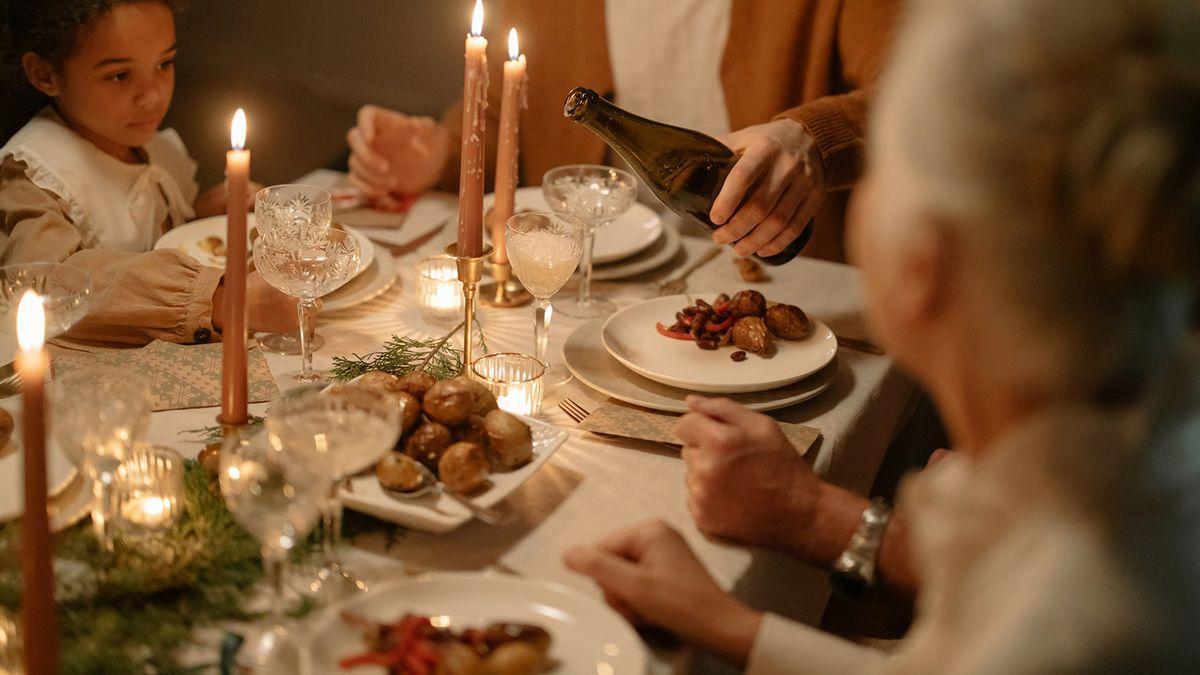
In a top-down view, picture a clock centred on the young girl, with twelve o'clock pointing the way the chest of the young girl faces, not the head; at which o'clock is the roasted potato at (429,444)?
The roasted potato is roughly at 1 o'clock from the young girl.

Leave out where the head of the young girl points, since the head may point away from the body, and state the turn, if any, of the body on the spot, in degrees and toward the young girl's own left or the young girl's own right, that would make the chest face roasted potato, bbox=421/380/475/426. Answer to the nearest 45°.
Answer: approximately 45° to the young girl's own right

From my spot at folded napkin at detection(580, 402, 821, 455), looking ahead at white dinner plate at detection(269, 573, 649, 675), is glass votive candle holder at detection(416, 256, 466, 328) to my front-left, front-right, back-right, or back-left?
back-right

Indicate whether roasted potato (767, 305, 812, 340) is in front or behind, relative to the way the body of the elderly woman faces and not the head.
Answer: in front

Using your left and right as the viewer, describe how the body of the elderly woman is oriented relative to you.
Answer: facing away from the viewer and to the left of the viewer

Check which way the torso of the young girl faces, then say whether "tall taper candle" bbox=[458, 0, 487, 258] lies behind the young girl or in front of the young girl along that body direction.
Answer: in front

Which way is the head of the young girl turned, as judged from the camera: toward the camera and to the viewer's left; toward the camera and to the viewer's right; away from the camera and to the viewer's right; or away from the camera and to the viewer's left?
toward the camera and to the viewer's right

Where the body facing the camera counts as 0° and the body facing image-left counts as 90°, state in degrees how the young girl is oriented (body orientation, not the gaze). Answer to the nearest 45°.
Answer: approximately 315°

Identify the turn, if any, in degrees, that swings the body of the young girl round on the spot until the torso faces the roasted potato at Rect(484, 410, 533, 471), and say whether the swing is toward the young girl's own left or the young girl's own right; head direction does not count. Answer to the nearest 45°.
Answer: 0° — they already face it

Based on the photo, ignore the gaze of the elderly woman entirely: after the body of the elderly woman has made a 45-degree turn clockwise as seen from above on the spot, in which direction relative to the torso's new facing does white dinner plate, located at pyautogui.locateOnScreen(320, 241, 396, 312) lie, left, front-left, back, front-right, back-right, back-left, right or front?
front-left

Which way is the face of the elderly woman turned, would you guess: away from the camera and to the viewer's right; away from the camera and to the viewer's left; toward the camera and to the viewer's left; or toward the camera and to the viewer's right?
away from the camera and to the viewer's left

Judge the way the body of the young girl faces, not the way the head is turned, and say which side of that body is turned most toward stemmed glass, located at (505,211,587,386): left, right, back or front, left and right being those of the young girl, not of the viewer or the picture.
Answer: front

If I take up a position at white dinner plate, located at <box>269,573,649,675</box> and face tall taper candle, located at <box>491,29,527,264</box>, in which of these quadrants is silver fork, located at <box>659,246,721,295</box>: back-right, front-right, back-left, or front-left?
front-right
